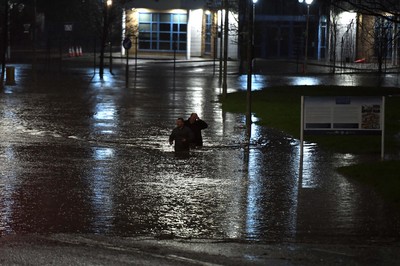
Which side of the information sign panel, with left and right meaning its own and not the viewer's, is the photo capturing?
front

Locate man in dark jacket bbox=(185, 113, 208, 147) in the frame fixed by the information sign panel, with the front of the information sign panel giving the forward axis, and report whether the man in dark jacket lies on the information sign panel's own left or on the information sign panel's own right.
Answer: on the information sign panel's own right

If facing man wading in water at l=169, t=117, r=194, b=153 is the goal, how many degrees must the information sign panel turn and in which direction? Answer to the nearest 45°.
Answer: approximately 90° to its right
